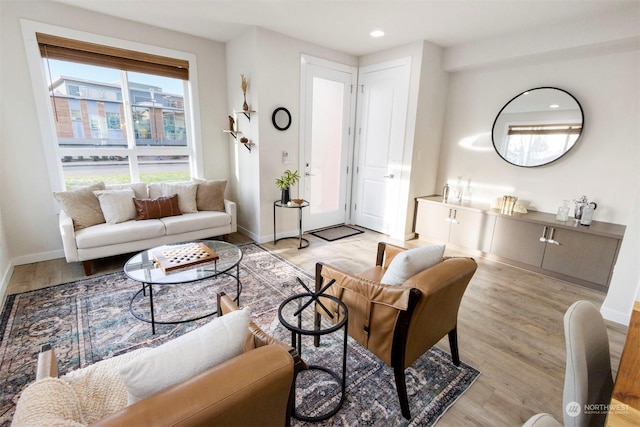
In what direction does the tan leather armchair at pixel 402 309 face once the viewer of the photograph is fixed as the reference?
facing away from the viewer and to the left of the viewer

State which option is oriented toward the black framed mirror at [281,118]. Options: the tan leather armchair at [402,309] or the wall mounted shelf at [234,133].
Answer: the tan leather armchair

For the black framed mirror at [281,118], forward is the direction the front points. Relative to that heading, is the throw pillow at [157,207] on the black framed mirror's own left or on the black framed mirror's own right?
on the black framed mirror's own right

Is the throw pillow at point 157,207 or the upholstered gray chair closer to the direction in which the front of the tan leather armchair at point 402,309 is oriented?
the throw pillow

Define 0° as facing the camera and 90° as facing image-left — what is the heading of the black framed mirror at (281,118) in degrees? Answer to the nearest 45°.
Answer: approximately 315°

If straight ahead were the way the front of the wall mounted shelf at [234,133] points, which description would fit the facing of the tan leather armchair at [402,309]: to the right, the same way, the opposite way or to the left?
to the right

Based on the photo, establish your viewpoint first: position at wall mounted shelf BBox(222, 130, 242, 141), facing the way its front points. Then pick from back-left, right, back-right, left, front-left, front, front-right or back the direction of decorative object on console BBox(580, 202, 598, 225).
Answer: back-left

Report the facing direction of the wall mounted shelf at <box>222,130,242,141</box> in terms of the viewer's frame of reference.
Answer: facing to the left of the viewer

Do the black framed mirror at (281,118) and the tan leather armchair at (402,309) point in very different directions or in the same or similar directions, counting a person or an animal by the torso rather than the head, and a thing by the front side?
very different directions

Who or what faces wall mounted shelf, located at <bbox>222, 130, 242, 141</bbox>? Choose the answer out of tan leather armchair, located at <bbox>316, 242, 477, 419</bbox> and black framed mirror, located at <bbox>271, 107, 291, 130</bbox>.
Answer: the tan leather armchair

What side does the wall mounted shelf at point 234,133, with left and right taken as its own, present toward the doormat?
back

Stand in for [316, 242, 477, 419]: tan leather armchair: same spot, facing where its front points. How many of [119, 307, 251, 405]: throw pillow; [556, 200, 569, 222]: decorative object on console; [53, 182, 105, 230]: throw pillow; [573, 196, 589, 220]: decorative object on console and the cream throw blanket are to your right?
2
